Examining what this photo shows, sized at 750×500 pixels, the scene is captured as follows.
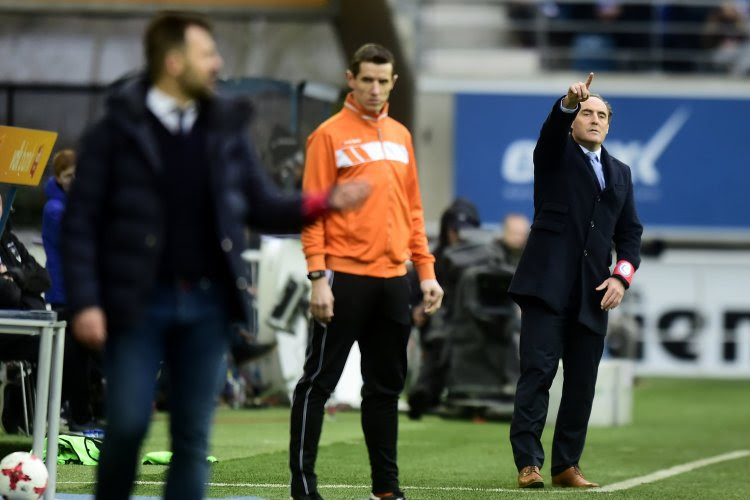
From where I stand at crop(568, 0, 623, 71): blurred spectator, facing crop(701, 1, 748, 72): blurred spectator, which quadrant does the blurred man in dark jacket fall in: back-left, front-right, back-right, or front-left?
back-right

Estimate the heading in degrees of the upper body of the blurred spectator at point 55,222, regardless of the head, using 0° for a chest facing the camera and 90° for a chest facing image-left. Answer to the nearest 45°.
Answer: approximately 315°

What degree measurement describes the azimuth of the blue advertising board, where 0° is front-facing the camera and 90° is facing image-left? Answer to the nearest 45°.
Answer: approximately 0°

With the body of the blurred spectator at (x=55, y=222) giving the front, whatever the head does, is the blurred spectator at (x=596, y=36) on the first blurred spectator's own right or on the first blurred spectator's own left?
on the first blurred spectator's own left

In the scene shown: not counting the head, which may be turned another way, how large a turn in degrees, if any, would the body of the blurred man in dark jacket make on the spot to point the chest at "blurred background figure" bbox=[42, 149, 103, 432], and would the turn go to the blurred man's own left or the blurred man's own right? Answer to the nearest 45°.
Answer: approximately 135° to the blurred man's own left

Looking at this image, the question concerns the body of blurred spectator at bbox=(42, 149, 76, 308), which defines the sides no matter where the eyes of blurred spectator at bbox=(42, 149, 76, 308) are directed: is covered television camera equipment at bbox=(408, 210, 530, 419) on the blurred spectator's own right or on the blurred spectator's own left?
on the blurred spectator's own left
